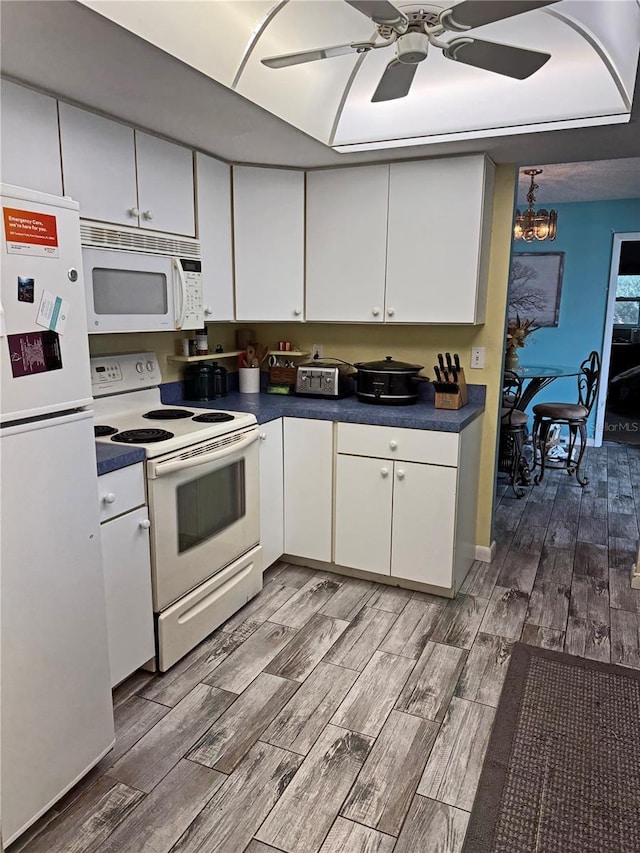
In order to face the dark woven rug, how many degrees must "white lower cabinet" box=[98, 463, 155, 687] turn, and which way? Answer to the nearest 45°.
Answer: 0° — it already faces it

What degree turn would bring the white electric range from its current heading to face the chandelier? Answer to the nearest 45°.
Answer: approximately 90° to its left

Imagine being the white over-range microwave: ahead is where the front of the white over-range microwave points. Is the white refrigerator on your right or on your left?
on your right

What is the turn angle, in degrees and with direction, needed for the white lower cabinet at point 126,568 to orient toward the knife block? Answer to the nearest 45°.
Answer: approximately 45° to its left

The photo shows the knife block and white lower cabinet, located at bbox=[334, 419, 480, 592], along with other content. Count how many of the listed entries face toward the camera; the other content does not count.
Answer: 2

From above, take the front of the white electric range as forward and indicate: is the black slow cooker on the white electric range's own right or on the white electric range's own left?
on the white electric range's own left

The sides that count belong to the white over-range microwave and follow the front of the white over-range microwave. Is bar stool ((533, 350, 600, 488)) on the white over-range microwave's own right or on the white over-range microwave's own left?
on the white over-range microwave's own left

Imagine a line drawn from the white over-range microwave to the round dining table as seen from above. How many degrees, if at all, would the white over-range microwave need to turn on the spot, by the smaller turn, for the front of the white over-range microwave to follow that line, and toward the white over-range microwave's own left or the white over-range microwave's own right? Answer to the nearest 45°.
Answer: approximately 90° to the white over-range microwave's own left

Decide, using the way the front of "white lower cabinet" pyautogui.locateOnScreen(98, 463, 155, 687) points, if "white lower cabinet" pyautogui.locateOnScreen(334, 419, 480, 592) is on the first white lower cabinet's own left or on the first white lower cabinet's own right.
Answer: on the first white lower cabinet's own left

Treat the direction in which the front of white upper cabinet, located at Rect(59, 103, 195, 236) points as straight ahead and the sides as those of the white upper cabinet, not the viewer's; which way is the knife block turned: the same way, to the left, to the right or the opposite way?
to the right
